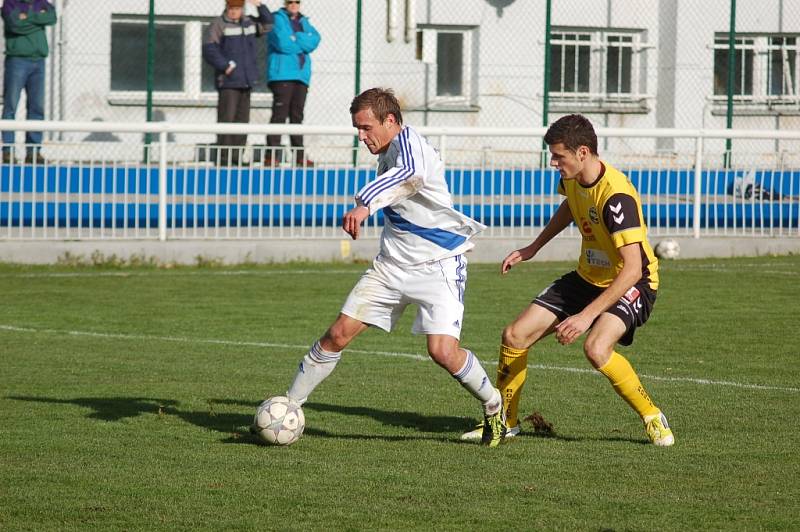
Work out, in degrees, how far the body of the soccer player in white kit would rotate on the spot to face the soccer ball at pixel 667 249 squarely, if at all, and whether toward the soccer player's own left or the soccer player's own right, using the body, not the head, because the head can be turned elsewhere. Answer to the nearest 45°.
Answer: approximately 135° to the soccer player's own right

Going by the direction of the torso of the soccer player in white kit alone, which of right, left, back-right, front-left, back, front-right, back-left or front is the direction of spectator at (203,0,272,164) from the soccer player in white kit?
back-right

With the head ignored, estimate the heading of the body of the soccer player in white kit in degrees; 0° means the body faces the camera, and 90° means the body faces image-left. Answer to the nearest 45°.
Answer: approximately 45°

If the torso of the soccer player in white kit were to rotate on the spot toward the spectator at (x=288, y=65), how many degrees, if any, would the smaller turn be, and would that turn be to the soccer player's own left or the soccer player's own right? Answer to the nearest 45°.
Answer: approximately 135° to the soccer player's own right

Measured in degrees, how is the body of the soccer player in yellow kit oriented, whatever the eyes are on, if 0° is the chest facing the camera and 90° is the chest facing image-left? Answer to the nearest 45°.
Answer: approximately 45°

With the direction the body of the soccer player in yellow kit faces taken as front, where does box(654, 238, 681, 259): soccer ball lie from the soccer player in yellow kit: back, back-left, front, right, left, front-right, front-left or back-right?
back-right

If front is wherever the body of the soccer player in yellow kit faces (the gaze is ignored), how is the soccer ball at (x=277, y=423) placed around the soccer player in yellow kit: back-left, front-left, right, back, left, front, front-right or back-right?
front-right

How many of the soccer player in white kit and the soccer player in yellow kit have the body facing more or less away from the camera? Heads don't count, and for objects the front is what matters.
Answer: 0

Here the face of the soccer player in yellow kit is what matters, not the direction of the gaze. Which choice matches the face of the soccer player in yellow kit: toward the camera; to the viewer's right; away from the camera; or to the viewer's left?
to the viewer's left
